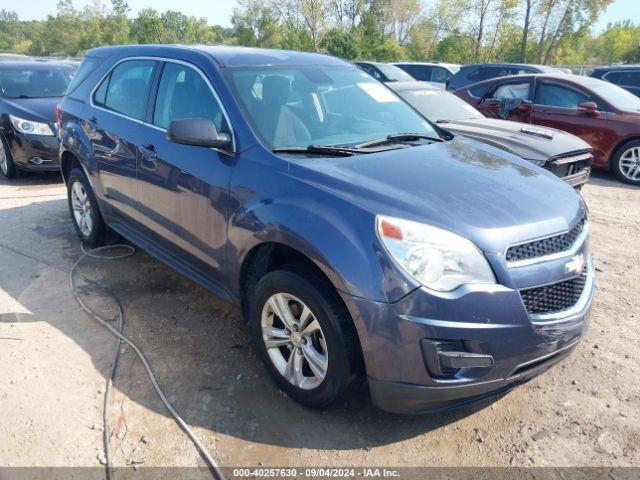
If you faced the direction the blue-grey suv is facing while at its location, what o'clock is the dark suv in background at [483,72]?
The dark suv in background is roughly at 8 o'clock from the blue-grey suv.

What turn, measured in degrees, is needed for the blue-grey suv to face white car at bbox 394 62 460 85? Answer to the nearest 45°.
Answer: approximately 135° to its left

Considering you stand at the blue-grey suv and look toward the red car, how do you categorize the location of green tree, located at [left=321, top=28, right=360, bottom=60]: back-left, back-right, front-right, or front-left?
front-left

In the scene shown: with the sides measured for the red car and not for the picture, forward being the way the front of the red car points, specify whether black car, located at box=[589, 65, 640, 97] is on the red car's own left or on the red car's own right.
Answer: on the red car's own left

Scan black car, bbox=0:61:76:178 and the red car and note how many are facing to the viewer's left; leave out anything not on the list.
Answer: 0

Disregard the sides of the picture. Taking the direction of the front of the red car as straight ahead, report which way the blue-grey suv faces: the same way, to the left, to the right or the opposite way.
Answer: the same way

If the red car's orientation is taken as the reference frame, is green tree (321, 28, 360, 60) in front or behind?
behind

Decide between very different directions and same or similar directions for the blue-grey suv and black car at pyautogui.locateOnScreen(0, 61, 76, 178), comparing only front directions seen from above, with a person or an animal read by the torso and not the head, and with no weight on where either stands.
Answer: same or similar directions

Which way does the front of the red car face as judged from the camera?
facing the viewer and to the right of the viewer

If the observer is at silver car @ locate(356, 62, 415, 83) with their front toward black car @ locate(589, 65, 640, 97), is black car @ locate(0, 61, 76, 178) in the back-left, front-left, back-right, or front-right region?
back-right

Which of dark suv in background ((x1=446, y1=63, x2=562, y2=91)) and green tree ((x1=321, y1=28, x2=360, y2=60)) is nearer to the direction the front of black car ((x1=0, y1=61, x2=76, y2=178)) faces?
the dark suv in background

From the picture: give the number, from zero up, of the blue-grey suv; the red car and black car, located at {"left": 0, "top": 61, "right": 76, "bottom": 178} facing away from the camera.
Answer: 0

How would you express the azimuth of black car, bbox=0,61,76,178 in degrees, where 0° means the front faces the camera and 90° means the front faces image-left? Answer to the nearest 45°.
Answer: approximately 315°

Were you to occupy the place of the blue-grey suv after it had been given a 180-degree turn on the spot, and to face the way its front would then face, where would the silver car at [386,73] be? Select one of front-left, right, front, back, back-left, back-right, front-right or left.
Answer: front-right

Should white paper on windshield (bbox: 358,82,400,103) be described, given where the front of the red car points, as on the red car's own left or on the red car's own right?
on the red car's own right

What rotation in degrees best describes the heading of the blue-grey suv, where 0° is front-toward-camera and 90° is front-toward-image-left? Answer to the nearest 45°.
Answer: approximately 315°

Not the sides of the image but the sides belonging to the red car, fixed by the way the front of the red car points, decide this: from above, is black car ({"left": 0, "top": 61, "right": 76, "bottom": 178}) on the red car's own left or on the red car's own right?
on the red car's own right

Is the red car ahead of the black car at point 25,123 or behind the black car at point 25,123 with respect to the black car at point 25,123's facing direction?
ahead
